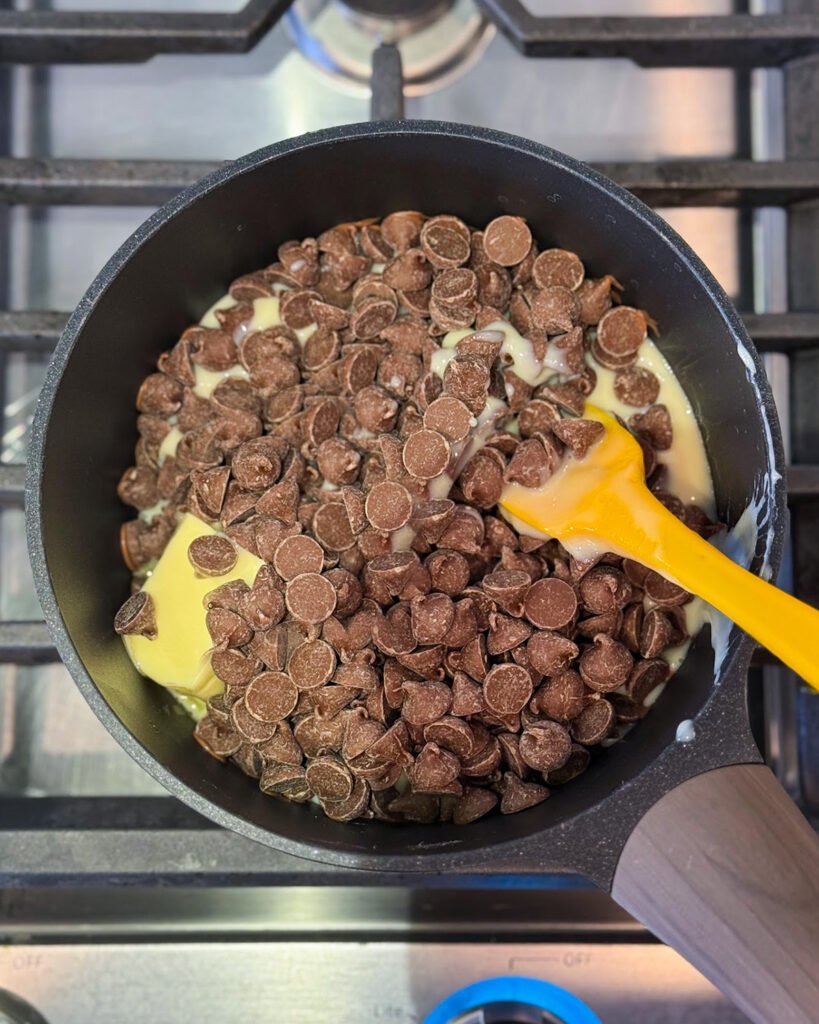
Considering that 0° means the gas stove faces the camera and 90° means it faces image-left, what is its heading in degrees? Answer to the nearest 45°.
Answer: approximately 0°
